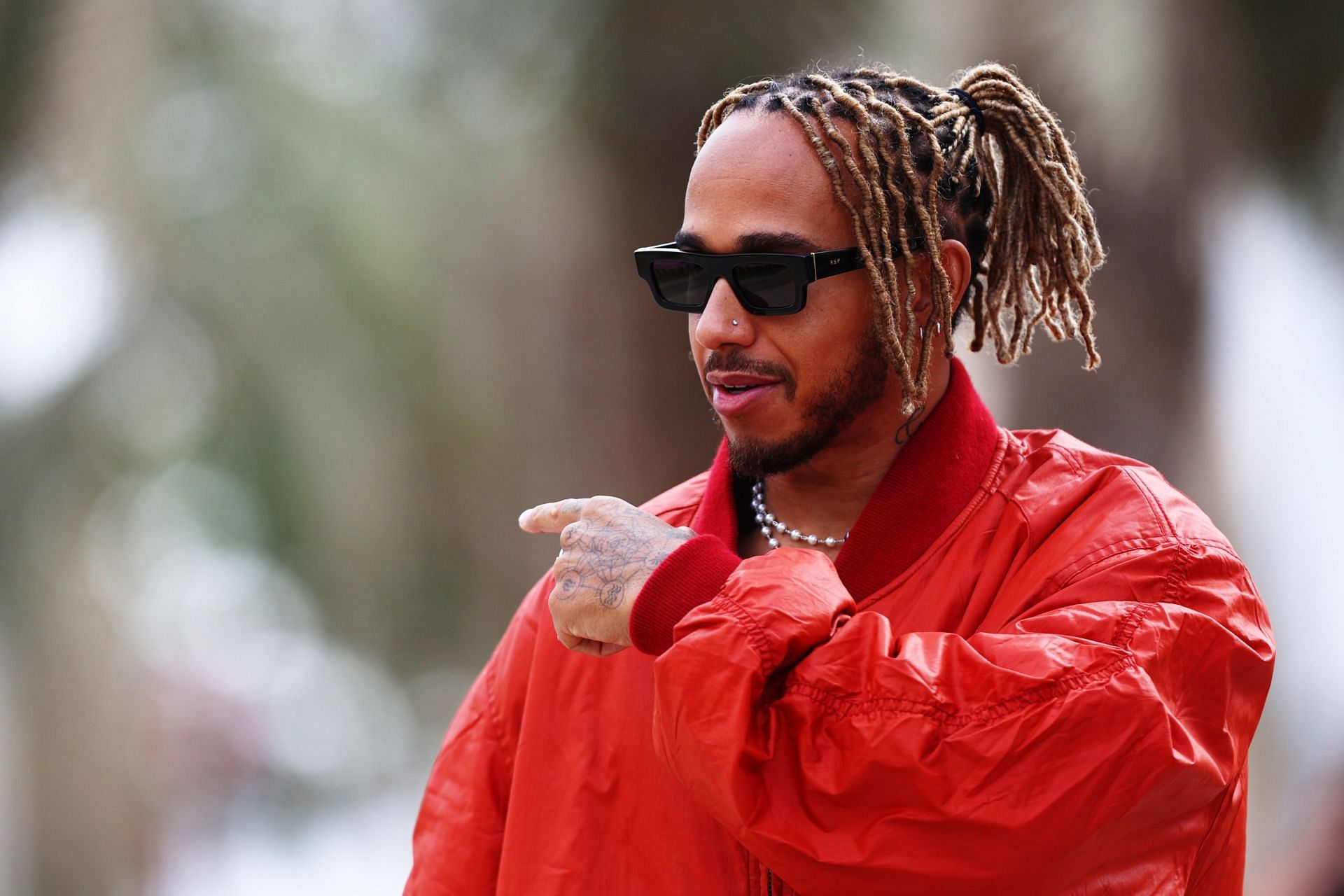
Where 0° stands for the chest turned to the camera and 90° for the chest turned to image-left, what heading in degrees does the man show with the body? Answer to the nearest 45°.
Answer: approximately 45°

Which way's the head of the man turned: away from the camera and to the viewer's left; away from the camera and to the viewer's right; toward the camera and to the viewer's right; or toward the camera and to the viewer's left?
toward the camera and to the viewer's left
